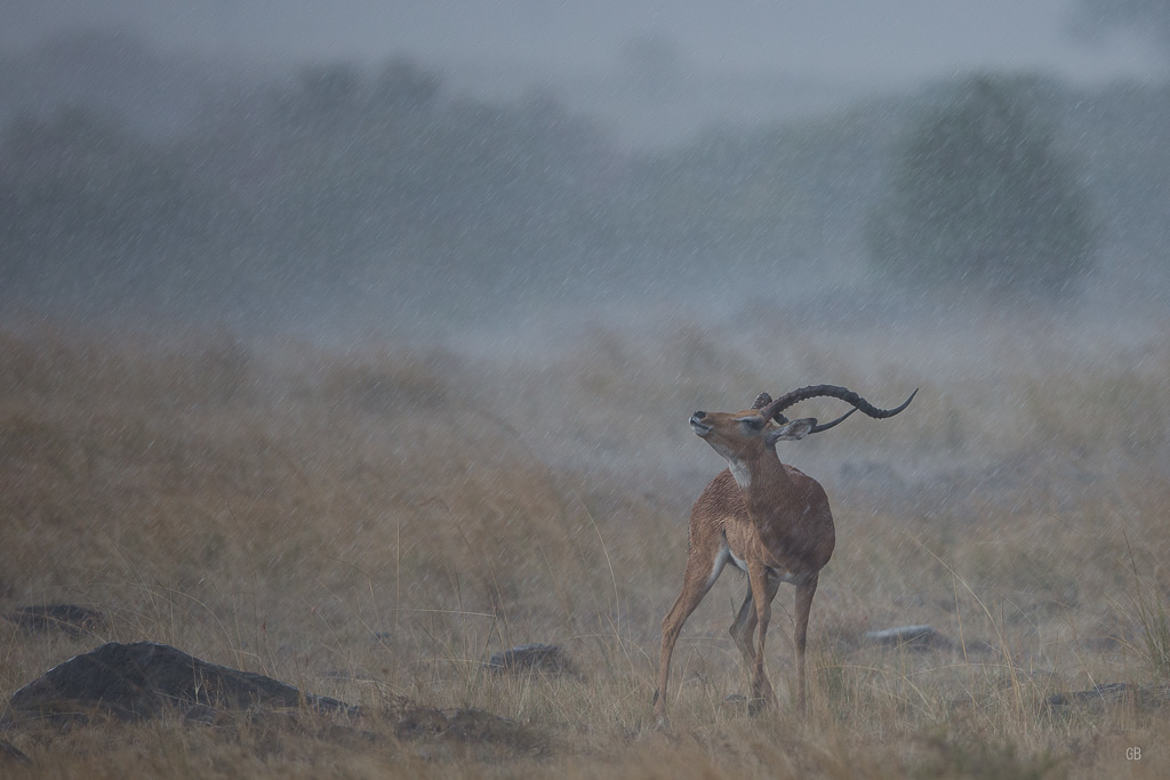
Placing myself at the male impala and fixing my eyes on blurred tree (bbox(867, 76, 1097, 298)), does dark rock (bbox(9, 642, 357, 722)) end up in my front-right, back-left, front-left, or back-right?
back-left

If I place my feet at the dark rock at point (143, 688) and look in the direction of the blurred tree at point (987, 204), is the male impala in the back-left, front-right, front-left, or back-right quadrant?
front-right
